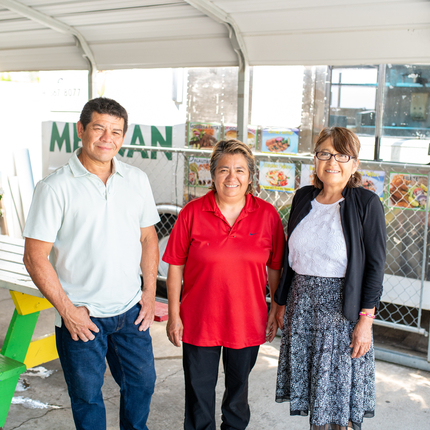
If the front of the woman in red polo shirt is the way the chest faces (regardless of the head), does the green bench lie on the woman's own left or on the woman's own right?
on the woman's own right

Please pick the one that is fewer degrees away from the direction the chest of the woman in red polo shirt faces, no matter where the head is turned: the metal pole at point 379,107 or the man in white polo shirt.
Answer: the man in white polo shirt

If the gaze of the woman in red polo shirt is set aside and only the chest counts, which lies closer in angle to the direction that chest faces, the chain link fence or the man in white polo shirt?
the man in white polo shirt

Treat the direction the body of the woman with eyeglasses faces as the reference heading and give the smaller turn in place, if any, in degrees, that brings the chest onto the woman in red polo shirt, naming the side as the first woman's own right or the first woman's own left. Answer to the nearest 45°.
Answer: approximately 45° to the first woman's own right

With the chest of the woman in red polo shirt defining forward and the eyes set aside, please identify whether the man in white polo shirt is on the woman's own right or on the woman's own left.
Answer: on the woman's own right

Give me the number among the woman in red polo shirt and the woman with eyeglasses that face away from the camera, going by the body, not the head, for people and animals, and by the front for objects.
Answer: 0

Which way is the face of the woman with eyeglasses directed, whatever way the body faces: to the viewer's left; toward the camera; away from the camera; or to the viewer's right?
toward the camera

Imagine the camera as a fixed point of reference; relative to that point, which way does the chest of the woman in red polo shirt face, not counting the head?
toward the camera

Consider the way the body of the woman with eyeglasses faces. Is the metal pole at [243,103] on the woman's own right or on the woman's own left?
on the woman's own right

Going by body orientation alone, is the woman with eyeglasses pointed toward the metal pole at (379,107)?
no

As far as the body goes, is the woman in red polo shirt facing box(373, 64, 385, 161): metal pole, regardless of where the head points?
no

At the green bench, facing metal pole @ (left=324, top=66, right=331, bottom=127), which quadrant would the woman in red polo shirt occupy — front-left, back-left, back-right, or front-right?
front-right

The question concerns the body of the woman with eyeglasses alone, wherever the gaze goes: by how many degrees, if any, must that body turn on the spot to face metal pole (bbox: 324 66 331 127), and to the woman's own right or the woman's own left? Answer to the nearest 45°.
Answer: approximately 135° to the woman's own right

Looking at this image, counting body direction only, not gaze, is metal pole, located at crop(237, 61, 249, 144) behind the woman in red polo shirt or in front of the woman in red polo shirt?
behind

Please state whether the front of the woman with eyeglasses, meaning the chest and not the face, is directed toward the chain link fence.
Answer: no

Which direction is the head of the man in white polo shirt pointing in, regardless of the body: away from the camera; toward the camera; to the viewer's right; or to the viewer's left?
toward the camera

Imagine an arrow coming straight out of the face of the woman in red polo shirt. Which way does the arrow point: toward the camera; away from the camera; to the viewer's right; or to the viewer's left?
toward the camera

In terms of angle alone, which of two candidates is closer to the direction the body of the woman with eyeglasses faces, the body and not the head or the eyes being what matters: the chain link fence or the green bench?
the green bench
